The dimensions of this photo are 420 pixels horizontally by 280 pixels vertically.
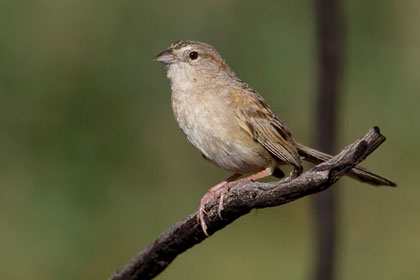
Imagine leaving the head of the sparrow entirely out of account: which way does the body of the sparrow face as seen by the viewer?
to the viewer's left
